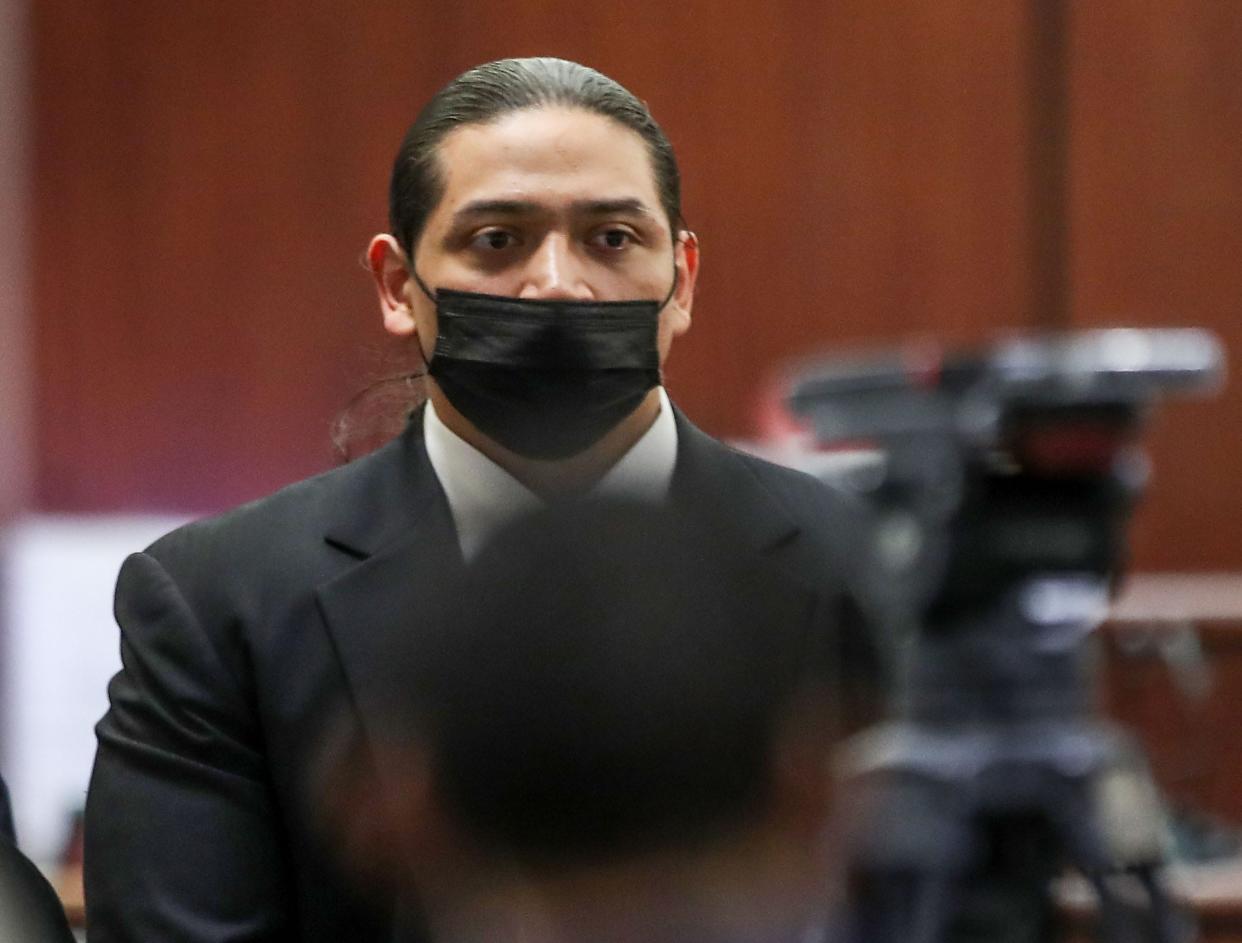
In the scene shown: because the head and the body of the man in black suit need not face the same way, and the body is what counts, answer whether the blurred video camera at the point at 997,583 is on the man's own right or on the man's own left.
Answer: on the man's own left

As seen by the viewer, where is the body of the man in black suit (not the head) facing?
toward the camera

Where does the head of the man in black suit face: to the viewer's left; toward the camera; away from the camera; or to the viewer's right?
toward the camera
